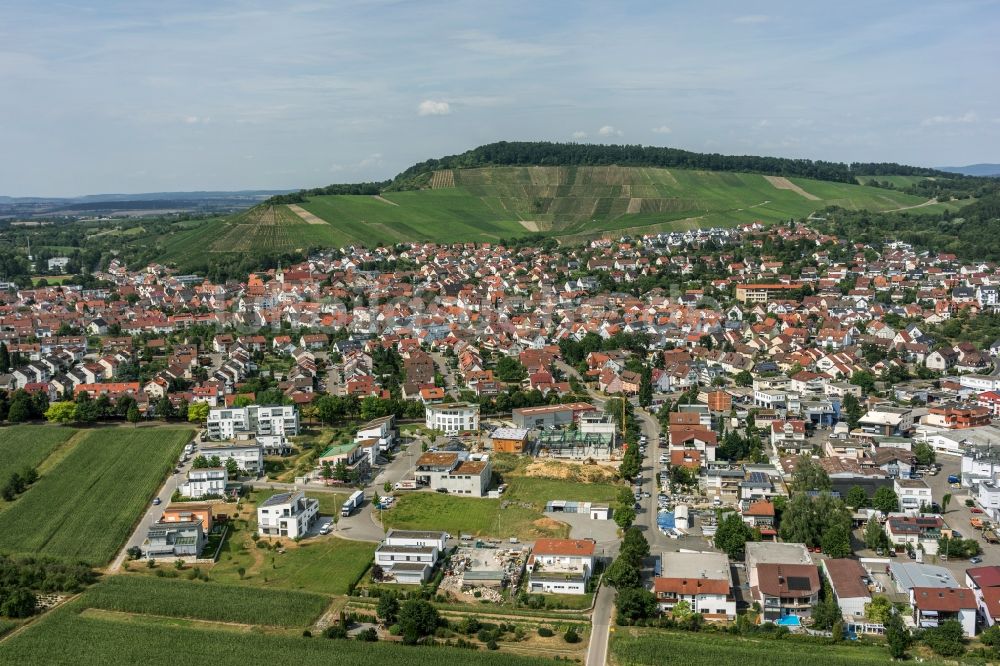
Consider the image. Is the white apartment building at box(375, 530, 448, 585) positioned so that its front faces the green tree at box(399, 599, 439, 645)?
yes

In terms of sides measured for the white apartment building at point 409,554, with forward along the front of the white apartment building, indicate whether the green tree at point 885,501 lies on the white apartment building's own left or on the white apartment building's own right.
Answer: on the white apartment building's own left

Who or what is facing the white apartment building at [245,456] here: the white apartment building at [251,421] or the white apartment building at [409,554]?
the white apartment building at [251,421]

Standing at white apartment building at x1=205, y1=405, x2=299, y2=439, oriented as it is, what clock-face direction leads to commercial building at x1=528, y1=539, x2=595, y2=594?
The commercial building is roughly at 11 o'clock from the white apartment building.

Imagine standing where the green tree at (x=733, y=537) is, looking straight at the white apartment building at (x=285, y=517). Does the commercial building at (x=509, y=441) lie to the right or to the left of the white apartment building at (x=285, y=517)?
right

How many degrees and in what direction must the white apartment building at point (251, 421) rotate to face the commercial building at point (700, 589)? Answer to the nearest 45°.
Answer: approximately 45° to its left

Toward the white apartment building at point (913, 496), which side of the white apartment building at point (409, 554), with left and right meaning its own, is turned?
left

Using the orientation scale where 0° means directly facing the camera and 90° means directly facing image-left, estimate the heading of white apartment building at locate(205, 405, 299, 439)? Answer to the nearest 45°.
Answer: approximately 0°

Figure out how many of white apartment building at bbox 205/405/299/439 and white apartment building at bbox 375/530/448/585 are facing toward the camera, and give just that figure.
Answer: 2

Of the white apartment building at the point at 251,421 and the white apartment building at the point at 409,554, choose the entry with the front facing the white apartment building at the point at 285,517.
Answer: the white apartment building at the point at 251,421

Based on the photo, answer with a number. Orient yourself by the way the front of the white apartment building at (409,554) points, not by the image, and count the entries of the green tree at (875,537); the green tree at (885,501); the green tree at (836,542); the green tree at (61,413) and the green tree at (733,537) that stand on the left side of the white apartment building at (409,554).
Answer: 4
